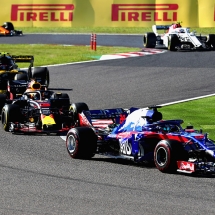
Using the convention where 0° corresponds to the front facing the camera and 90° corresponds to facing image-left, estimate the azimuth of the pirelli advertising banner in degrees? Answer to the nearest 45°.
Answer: approximately 0°

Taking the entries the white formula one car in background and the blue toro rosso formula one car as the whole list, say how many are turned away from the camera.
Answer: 0

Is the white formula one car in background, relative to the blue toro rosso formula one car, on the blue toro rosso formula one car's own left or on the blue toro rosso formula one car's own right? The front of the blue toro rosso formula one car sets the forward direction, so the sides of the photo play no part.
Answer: on the blue toro rosso formula one car's own left

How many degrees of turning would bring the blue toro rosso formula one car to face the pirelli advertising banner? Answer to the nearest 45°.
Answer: approximately 135° to its left

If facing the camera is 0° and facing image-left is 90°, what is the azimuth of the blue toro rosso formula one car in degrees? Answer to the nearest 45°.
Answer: approximately 315°

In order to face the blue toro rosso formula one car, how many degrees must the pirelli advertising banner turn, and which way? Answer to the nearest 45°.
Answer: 0° — it already faces it

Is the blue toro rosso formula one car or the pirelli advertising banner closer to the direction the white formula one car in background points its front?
the blue toro rosso formula one car

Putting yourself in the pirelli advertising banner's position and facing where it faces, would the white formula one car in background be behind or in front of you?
in front

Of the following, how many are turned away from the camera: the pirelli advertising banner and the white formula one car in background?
0
